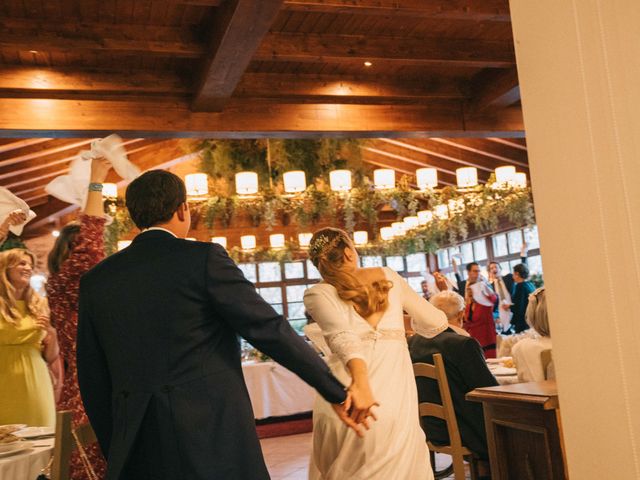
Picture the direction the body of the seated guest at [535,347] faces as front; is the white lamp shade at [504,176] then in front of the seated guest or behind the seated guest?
in front

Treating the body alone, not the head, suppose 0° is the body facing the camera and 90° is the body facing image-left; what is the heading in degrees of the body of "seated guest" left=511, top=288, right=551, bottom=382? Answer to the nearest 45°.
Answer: approximately 135°

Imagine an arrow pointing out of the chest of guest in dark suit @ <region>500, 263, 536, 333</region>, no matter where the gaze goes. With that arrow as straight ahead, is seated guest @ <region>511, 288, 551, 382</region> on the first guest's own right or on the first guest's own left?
on the first guest's own left

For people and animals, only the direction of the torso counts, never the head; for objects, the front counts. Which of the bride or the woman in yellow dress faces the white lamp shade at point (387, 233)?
the bride

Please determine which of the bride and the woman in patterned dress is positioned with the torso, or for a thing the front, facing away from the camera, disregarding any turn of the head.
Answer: the bride

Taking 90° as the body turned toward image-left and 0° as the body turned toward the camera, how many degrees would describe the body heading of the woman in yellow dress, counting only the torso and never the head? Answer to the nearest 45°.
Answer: approximately 315°

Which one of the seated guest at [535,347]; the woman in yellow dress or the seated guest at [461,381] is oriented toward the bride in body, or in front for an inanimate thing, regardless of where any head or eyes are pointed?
the woman in yellow dress

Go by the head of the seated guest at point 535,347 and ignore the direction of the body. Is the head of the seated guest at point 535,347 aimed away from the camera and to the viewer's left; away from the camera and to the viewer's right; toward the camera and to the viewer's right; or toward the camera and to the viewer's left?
away from the camera and to the viewer's left

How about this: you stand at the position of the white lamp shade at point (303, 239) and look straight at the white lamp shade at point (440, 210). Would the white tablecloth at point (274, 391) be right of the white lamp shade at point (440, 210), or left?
right

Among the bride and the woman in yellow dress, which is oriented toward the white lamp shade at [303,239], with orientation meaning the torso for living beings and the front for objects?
the bride

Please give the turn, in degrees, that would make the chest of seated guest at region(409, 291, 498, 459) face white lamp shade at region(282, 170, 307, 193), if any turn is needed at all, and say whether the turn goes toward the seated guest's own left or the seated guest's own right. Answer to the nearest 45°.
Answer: approximately 90° to the seated guest's own left

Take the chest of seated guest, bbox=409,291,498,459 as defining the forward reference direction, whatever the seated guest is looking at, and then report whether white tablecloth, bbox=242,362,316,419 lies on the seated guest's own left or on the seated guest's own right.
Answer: on the seated guest's own left

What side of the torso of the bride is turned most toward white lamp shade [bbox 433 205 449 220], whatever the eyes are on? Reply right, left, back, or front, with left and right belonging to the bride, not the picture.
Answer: front

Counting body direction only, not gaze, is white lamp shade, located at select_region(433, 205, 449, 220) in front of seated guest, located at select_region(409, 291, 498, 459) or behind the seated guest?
in front
